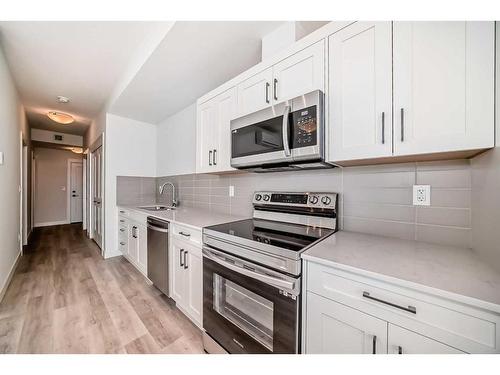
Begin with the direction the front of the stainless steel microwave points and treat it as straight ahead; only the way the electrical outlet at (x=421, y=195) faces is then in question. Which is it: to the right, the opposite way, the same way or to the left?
the same way

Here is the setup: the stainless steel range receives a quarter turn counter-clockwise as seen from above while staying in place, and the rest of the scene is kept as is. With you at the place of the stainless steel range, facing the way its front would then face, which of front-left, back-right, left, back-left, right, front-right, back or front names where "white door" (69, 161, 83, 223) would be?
back

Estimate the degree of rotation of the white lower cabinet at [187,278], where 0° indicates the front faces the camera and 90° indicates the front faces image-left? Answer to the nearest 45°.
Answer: approximately 45°

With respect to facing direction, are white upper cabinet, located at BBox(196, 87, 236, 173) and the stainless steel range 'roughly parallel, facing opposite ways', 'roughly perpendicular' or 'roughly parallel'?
roughly parallel

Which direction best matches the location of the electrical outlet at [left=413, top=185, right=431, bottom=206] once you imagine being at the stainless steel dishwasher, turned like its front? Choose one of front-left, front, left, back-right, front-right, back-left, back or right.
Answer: left

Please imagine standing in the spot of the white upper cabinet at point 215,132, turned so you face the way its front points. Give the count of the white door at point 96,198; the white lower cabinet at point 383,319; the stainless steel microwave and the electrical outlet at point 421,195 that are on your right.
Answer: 1

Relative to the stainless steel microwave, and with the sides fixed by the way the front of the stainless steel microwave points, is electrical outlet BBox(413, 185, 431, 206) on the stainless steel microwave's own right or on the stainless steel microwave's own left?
on the stainless steel microwave's own left

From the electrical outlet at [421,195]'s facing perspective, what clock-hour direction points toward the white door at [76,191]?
The white door is roughly at 3 o'clock from the electrical outlet.

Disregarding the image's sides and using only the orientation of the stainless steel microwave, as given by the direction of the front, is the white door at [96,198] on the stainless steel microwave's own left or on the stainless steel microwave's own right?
on the stainless steel microwave's own right

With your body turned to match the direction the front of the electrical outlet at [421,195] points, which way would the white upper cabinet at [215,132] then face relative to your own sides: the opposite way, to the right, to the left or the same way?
the same way

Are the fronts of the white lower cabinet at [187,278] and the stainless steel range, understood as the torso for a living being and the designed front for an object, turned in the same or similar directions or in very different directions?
same or similar directions

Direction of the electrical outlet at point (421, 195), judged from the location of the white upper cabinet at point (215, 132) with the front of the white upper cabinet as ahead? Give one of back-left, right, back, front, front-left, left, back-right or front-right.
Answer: left

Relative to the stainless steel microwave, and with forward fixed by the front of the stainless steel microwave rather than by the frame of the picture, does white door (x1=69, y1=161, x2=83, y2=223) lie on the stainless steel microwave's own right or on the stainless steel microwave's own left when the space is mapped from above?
on the stainless steel microwave's own right

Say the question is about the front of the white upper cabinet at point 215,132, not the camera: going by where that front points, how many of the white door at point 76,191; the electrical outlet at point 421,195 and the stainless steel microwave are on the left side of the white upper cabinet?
2

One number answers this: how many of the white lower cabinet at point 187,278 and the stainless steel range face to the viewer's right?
0

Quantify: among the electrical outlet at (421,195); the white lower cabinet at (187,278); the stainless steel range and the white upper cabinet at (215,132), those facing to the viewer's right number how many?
0

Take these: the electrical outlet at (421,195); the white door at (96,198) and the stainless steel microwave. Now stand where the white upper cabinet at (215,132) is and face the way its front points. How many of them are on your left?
2
